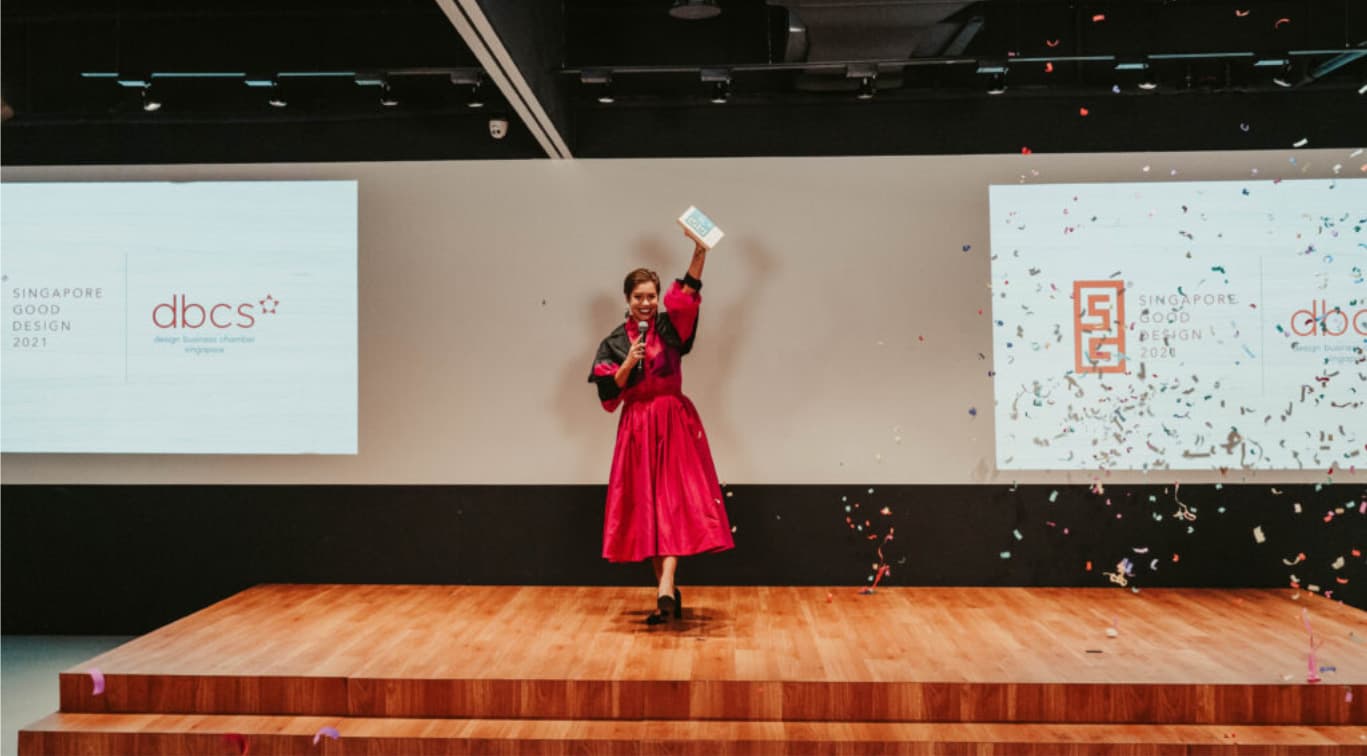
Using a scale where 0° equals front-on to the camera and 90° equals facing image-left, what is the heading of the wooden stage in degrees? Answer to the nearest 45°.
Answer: approximately 0°

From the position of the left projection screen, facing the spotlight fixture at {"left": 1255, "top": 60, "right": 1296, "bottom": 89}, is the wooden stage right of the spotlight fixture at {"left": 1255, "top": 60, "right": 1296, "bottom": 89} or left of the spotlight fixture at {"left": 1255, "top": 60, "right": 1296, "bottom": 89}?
right

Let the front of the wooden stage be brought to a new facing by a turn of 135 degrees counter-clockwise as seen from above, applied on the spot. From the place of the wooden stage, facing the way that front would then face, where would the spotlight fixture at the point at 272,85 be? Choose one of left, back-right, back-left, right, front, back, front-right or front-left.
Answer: left

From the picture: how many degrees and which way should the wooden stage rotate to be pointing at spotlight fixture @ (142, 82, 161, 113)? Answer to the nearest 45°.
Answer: approximately 135° to its right

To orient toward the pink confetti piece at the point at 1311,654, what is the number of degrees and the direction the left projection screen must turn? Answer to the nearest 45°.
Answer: approximately 45° to its left

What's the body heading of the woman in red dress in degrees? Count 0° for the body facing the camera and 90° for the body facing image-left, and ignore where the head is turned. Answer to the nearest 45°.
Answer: approximately 0°
